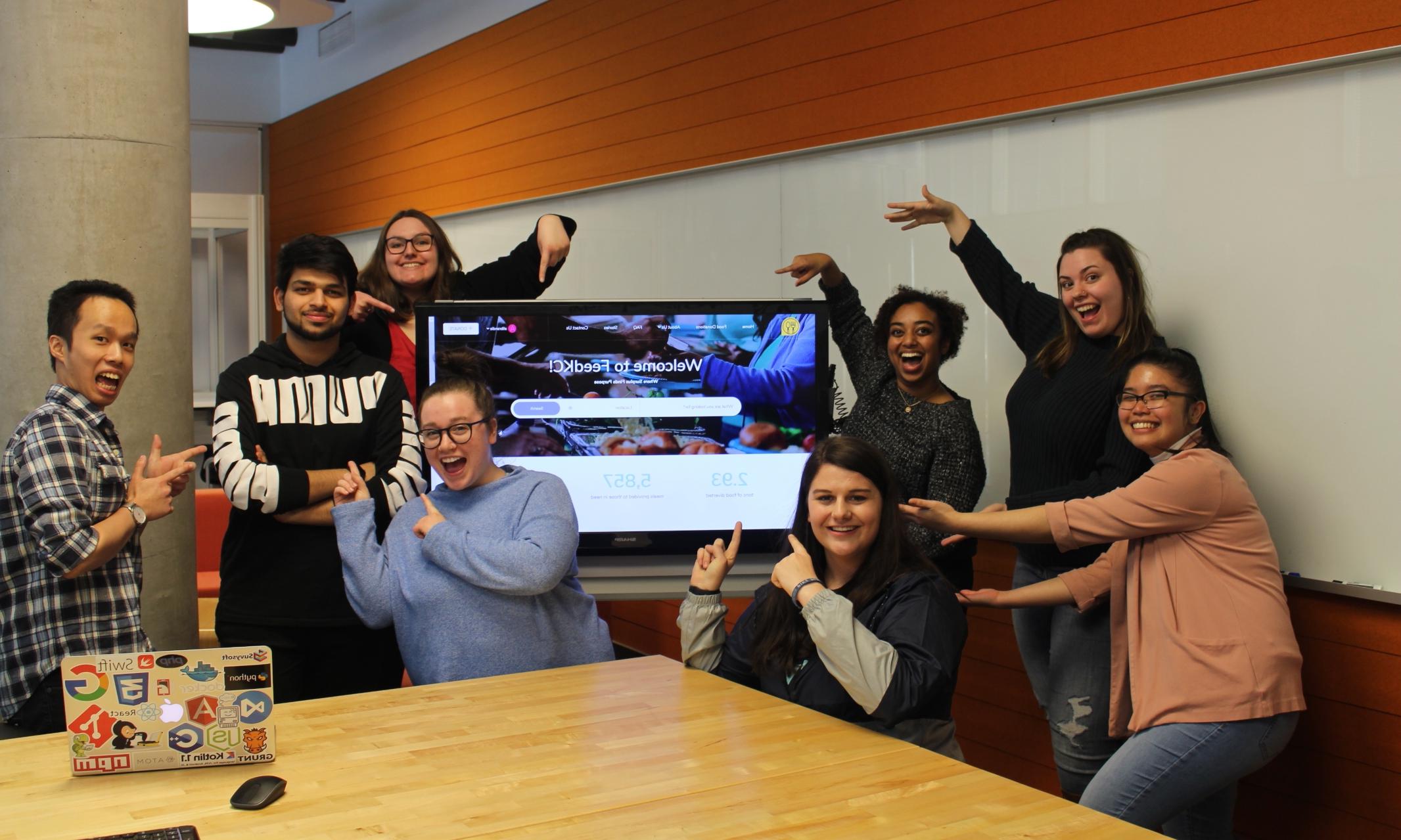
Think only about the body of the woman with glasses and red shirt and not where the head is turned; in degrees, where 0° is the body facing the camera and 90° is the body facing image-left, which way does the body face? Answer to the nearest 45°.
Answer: approximately 0°

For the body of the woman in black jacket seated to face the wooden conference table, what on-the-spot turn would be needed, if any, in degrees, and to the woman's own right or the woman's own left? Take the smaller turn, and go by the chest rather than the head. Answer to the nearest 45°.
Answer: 0° — they already face it

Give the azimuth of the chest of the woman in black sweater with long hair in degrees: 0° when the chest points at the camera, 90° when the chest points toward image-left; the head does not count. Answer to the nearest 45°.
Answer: approximately 45°

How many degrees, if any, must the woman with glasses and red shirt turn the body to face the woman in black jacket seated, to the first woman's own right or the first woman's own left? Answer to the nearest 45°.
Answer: approximately 45° to the first woman's own left

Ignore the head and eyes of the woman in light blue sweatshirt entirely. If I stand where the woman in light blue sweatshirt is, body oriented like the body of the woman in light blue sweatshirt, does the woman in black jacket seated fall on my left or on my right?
on my left

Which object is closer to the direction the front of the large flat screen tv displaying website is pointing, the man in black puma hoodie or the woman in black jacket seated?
the woman in black jacket seated

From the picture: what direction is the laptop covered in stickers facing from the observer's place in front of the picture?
facing away from the viewer

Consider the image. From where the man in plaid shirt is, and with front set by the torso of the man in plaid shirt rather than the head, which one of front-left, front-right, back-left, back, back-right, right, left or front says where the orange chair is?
back-left

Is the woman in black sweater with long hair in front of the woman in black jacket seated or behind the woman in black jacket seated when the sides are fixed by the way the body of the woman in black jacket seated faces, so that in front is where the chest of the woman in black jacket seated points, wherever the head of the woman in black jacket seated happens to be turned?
behind

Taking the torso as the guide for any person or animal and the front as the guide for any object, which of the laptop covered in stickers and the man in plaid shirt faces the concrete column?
the laptop covered in stickers
